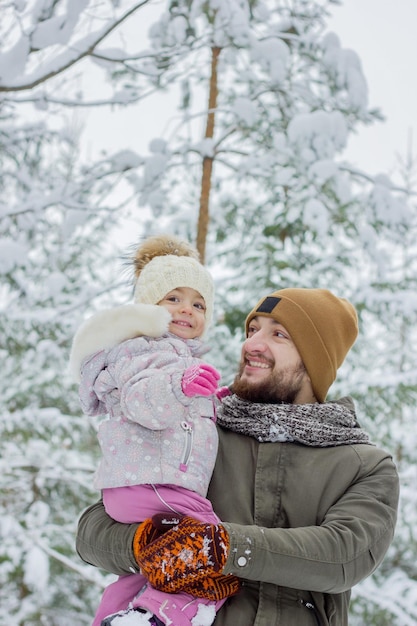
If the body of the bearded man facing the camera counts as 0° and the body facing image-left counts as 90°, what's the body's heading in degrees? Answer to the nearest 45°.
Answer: approximately 45°

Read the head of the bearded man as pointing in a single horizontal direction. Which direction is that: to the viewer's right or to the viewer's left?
to the viewer's left

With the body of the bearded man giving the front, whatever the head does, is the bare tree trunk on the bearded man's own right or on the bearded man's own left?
on the bearded man's own right

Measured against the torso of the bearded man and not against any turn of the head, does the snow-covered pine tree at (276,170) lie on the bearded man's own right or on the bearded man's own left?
on the bearded man's own right
